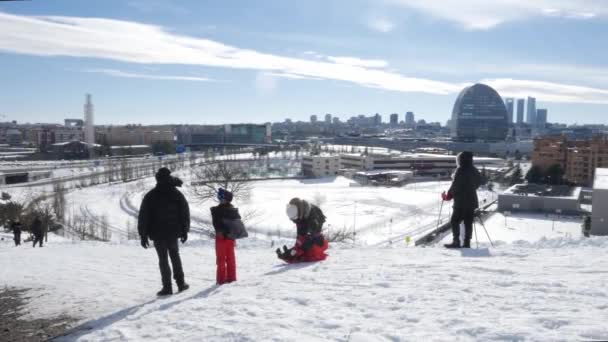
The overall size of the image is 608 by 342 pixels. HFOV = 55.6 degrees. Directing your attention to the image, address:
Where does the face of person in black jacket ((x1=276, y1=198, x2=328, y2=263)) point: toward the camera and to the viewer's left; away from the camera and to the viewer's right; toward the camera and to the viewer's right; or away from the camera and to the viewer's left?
toward the camera and to the viewer's left

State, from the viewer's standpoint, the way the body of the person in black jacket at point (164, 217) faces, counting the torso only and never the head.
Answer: away from the camera

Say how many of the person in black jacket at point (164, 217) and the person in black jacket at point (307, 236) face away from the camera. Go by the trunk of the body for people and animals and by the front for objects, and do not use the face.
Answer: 1

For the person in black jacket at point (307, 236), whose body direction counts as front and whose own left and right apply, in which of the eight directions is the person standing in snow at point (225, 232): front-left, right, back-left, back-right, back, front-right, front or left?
front-left

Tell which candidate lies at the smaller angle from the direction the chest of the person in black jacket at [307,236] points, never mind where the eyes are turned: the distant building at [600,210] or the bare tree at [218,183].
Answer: the bare tree

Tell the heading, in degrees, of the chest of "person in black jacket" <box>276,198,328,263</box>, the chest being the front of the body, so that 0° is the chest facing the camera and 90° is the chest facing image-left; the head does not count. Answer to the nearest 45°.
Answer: approximately 90°

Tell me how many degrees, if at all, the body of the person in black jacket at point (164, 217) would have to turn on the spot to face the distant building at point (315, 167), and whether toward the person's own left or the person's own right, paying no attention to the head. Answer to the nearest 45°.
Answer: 0° — they already face it

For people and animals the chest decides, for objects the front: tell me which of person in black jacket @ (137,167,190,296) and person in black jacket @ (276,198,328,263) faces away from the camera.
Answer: person in black jacket @ (137,167,190,296)

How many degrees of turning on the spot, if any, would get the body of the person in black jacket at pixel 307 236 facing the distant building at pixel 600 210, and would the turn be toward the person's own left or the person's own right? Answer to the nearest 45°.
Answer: approximately 135° to the person's own right

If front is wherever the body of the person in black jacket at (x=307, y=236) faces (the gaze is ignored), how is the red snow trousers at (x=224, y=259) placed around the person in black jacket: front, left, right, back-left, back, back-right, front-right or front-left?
front-left

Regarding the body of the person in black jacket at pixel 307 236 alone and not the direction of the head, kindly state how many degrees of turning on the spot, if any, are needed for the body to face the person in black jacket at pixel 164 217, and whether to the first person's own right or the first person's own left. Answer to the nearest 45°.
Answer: approximately 45° to the first person's own left

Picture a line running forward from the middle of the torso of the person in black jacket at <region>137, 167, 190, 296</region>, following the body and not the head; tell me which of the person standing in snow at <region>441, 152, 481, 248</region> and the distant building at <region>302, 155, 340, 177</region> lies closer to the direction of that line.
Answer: the distant building

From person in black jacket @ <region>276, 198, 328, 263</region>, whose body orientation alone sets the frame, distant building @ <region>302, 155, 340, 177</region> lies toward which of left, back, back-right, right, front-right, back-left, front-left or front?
right

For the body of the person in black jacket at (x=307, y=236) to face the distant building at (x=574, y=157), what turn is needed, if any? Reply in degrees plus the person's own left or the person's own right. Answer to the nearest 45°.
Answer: approximately 135° to the person's own right
